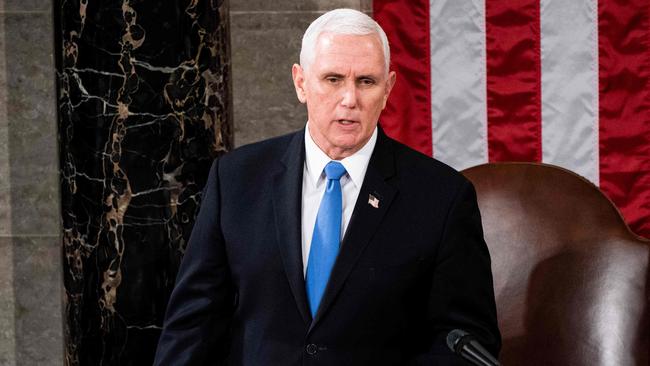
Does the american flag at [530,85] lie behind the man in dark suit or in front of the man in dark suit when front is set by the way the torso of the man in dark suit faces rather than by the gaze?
behind

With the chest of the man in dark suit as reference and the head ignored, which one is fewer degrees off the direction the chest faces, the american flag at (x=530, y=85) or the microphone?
the microphone

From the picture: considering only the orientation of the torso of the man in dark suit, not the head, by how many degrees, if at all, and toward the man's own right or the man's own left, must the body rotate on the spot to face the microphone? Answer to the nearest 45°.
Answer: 0° — they already face it

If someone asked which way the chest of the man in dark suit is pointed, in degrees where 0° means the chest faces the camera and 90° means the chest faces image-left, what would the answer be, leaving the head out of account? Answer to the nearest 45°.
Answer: approximately 0°

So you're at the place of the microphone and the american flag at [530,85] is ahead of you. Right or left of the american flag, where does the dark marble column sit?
left

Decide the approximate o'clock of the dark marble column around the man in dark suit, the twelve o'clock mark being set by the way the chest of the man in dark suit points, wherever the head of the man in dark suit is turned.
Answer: The dark marble column is roughly at 5 o'clock from the man in dark suit.

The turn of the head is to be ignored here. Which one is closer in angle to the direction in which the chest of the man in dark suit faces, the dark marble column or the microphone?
the microphone
